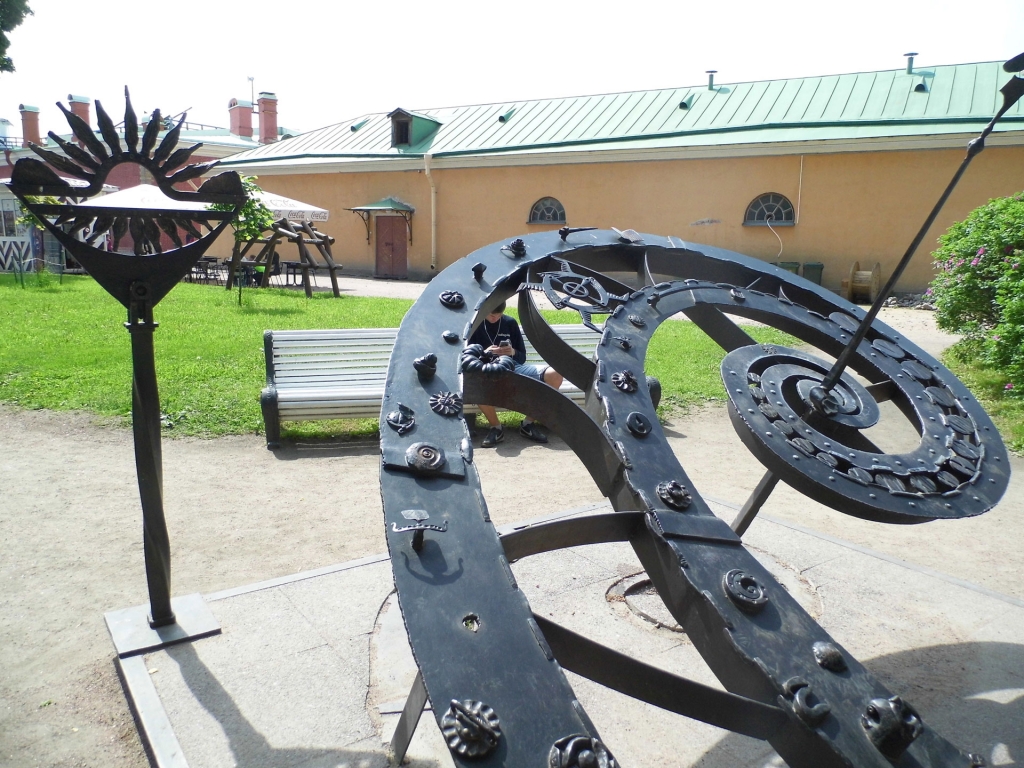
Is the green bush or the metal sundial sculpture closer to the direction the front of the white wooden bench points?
the metal sundial sculpture

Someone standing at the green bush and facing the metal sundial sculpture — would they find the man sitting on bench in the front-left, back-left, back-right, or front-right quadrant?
front-right

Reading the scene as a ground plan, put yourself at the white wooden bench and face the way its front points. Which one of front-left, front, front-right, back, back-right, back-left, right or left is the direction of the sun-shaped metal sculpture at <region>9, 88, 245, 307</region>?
front

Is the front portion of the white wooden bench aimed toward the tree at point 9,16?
no

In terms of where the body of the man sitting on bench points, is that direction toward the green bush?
no

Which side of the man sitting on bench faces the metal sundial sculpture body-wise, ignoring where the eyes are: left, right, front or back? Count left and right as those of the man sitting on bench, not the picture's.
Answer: front

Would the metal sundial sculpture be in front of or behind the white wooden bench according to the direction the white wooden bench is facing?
in front

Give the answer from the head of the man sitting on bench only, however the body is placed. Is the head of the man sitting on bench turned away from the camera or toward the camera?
toward the camera

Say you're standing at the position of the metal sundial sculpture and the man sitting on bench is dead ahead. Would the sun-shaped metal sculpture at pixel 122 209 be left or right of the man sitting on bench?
left

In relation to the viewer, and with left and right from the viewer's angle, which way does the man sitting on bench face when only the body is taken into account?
facing the viewer

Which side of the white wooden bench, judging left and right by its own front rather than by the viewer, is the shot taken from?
front

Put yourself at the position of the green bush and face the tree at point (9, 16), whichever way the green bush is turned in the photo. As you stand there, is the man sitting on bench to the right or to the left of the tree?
left

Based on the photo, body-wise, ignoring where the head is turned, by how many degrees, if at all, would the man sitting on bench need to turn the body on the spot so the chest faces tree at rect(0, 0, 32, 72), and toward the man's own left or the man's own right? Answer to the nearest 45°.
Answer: approximately 135° to the man's own right
